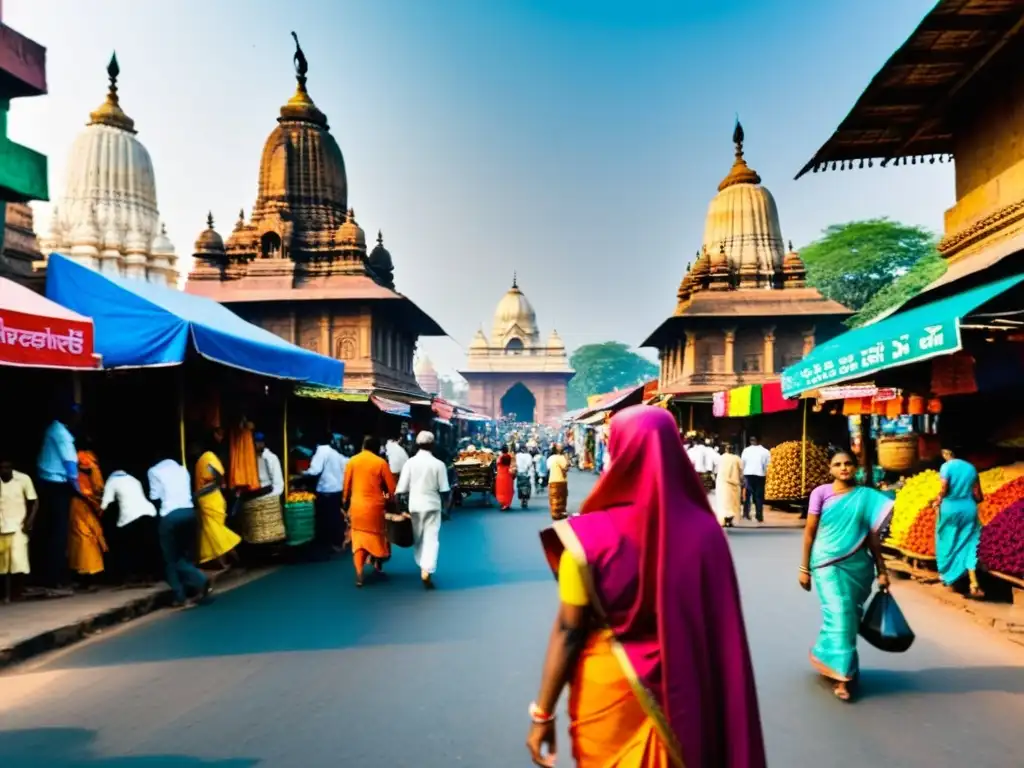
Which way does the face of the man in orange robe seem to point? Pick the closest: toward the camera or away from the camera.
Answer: away from the camera

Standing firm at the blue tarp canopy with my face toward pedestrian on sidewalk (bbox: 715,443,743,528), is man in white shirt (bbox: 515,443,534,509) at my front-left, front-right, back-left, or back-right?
front-left

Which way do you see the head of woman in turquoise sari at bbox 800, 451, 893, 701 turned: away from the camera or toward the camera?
toward the camera

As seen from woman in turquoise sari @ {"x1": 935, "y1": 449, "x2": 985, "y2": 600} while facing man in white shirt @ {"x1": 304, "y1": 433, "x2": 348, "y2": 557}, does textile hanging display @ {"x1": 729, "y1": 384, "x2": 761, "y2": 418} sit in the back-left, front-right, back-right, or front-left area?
front-right

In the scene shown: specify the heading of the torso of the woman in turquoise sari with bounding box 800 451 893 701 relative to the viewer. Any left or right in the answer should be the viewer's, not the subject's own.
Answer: facing the viewer

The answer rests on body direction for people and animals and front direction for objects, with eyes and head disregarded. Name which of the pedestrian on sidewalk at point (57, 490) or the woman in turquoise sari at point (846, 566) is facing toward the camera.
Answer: the woman in turquoise sari

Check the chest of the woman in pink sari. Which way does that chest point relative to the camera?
away from the camera

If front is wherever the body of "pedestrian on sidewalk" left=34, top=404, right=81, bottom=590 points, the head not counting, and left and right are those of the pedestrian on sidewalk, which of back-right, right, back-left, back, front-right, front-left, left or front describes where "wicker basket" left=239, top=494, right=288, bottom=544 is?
front

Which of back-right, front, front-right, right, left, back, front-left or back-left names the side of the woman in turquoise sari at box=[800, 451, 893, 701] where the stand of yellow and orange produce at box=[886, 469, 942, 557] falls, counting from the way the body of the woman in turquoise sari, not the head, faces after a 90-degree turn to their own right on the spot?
right

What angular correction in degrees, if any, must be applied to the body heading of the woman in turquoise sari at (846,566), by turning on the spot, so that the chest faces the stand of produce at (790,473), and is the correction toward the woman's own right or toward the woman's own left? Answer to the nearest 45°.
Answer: approximately 180°
